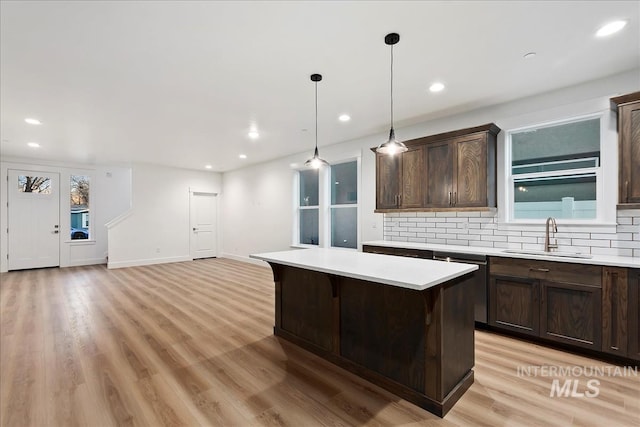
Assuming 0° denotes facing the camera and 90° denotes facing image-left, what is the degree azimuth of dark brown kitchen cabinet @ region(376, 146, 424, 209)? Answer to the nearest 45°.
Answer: approximately 45°

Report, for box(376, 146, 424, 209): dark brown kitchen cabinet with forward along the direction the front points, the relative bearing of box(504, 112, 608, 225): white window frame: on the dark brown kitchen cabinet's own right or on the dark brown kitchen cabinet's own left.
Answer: on the dark brown kitchen cabinet's own left

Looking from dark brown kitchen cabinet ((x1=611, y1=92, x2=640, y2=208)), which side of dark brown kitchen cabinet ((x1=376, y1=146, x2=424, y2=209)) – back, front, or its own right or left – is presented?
left

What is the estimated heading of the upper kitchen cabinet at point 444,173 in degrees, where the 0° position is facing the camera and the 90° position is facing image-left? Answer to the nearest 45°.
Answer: approximately 45°

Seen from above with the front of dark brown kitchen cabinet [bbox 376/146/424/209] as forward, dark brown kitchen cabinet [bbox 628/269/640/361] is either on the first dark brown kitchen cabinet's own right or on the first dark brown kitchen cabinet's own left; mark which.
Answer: on the first dark brown kitchen cabinet's own left

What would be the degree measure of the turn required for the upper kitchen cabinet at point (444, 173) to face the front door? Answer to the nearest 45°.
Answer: approximately 45° to its right

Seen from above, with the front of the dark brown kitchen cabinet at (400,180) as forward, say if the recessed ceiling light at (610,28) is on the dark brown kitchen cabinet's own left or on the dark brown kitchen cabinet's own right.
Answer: on the dark brown kitchen cabinet's own left

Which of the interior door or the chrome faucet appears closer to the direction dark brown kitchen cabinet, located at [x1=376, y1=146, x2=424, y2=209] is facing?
the interior door
